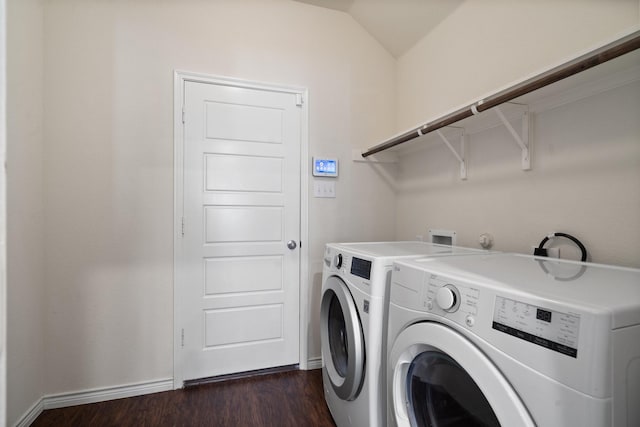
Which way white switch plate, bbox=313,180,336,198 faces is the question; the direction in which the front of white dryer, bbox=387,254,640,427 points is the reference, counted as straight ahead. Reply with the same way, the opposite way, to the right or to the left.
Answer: to the left

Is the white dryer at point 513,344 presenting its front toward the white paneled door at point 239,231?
no

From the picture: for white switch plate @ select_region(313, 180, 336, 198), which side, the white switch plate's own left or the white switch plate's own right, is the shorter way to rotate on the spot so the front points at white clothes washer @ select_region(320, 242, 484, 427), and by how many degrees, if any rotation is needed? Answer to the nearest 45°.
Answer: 0° — it already faces it

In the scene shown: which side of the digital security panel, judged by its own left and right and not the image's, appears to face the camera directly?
front

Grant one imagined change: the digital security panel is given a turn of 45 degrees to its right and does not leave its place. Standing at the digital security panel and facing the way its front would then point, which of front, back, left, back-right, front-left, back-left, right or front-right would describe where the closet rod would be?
left

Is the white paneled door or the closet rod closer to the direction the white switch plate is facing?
the closet rod

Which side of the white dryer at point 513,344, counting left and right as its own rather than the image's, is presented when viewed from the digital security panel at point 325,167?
right

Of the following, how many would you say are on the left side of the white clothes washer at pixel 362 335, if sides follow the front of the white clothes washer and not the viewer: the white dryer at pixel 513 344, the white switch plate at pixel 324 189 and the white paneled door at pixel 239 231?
1

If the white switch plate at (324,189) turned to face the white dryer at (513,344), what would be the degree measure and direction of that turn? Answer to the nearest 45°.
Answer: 0° — it already faces it

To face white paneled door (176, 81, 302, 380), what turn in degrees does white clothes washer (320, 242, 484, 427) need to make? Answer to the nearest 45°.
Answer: approximately 90° to its right

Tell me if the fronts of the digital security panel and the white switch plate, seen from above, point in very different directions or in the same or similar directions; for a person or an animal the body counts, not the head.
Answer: same or similar directions

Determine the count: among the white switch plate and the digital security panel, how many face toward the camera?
2

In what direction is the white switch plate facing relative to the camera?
toward the camera

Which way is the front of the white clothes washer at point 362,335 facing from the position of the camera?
facing the viewer and to the left of the viewer

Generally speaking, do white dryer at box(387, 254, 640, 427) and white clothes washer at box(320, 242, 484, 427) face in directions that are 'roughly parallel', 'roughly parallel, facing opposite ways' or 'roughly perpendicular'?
roughly parallel

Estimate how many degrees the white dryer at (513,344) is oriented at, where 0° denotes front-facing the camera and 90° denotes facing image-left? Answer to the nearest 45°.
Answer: approximately 45°
